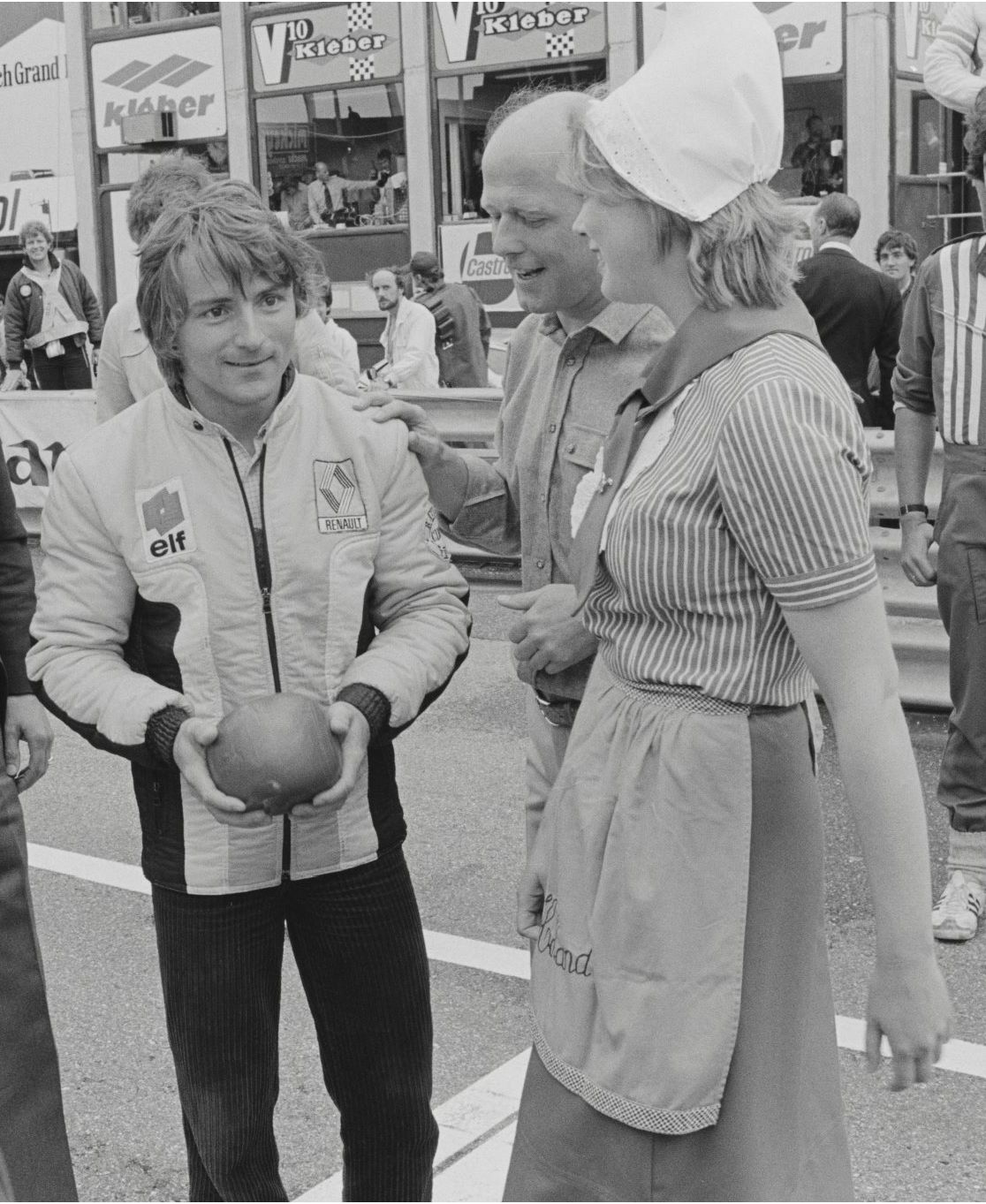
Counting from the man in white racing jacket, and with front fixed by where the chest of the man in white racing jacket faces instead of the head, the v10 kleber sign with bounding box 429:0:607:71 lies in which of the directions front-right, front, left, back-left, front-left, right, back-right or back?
back

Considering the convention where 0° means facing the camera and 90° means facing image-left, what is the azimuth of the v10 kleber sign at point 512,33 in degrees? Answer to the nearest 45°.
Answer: approximately 0°

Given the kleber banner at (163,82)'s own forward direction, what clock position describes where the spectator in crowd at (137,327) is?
The spectator in crowd is roughly at 12 o'clock from the kleber banner.

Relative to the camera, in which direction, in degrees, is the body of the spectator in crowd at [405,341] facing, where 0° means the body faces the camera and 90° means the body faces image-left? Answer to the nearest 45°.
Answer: approximately 45°

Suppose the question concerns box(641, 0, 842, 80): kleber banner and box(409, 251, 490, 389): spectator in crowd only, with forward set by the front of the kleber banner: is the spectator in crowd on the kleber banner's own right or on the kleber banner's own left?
on the kleber banner's own right

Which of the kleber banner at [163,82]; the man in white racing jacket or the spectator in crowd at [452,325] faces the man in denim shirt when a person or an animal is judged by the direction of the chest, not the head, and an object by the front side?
the kleber banner

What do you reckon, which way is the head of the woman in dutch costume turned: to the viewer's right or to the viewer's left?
to the viewer's left

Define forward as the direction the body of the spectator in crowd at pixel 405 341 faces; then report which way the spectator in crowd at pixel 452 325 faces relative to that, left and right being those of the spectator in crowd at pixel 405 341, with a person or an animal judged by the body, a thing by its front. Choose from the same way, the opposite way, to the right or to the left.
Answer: to the right

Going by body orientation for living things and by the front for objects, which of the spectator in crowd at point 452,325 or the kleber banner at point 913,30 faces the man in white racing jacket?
the kleber banner
